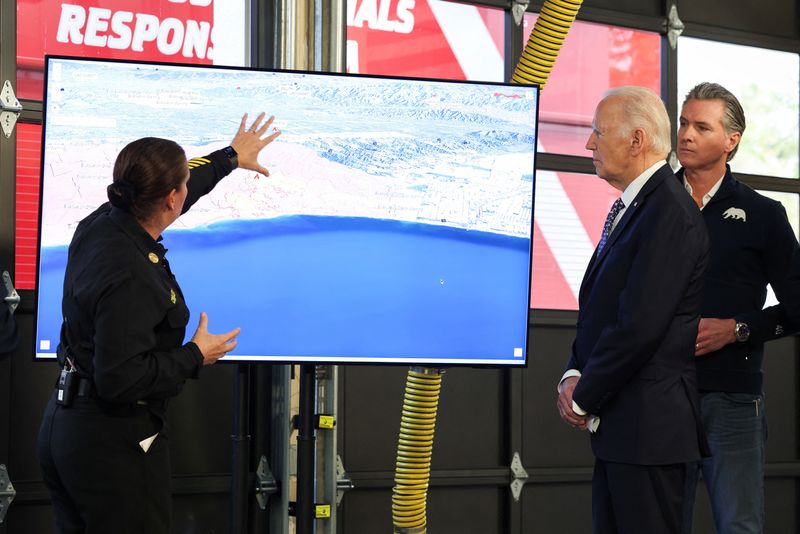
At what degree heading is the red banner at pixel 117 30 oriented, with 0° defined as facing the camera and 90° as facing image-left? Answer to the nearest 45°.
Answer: approximately 0°

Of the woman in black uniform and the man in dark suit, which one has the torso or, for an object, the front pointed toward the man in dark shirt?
the woman in black uniform

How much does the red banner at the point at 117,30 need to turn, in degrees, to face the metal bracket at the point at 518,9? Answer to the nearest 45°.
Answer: approximately 90° to its left

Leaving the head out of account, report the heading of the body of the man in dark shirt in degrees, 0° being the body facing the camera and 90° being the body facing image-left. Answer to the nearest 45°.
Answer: approximately 45°

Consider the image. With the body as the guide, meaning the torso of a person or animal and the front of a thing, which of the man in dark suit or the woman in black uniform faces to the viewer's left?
the man in dark suit

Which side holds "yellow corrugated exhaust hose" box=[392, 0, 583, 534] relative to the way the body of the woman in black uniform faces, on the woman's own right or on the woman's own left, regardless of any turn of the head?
on the woman's own left

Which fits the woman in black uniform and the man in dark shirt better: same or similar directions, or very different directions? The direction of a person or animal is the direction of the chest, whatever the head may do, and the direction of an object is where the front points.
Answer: very different directions

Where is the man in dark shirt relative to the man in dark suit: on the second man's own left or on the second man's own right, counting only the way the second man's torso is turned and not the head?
on the second man's own right

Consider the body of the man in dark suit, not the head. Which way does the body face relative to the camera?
to the viewer's left

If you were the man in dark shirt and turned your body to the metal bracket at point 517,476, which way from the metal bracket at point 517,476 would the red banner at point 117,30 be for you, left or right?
left

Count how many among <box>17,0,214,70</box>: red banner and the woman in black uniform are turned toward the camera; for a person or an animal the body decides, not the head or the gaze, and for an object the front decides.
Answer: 1
